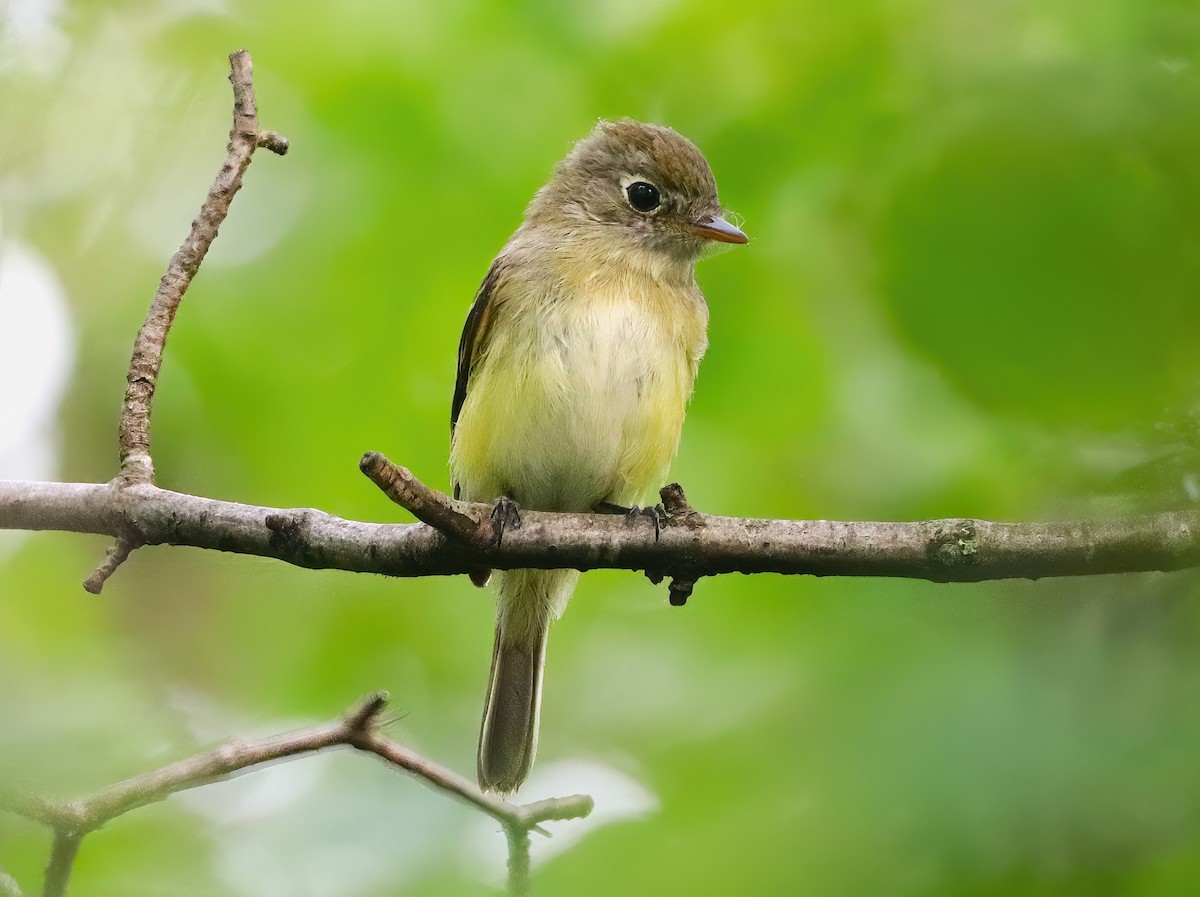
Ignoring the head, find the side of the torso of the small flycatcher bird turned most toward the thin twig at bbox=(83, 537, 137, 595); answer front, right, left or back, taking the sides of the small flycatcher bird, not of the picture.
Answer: right

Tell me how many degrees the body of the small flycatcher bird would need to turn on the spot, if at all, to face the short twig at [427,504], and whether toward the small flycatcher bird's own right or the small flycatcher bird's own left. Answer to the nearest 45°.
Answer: approximately 45° to the small flycatcher bird's own right

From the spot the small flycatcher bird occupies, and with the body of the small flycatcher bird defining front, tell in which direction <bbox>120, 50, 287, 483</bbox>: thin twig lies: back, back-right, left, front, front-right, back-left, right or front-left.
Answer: right
